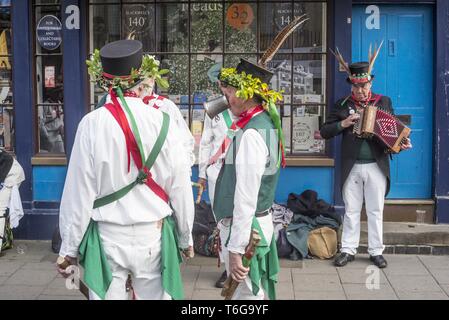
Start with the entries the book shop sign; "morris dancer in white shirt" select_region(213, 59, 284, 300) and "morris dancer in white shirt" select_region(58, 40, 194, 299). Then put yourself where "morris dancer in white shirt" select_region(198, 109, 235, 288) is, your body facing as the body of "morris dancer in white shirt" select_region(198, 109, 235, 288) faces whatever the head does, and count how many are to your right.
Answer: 1

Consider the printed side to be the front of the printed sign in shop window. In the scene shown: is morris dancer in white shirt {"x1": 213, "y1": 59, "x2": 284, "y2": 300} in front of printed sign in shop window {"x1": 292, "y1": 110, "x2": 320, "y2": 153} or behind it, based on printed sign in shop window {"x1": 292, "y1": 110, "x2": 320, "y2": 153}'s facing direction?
in front

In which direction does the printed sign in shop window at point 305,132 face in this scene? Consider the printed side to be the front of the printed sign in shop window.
toward the camera

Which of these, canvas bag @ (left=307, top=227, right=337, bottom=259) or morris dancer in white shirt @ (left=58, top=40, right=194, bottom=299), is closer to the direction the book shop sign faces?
the morris dancer in white shirt

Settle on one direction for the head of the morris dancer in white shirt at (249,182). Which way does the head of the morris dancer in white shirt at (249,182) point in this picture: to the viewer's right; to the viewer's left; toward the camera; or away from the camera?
to the viewer's left

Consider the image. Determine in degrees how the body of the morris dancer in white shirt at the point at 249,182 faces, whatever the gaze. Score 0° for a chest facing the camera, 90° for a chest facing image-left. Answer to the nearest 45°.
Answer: approximately 90°

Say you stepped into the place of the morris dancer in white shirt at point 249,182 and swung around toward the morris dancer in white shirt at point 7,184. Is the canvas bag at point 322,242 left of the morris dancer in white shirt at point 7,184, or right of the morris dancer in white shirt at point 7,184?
right

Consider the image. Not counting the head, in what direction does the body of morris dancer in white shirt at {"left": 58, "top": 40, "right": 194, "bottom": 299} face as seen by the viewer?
away from the camera

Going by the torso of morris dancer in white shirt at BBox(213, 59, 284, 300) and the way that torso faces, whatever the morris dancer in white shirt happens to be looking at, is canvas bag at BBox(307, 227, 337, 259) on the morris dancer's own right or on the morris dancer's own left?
on the morris dancer's own right

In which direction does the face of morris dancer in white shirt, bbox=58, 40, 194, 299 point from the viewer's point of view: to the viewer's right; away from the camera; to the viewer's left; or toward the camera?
away from the camera

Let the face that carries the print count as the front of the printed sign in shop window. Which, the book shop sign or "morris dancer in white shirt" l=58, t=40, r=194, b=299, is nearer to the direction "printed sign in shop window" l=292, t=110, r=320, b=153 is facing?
the morris dancer in white shirt

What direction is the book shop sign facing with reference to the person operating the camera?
facing the viewer

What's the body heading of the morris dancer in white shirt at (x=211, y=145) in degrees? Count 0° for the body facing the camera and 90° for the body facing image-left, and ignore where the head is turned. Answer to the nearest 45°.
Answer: approximately 45°

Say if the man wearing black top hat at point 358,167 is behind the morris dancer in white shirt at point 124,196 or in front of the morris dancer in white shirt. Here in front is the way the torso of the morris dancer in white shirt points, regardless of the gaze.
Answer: in front
